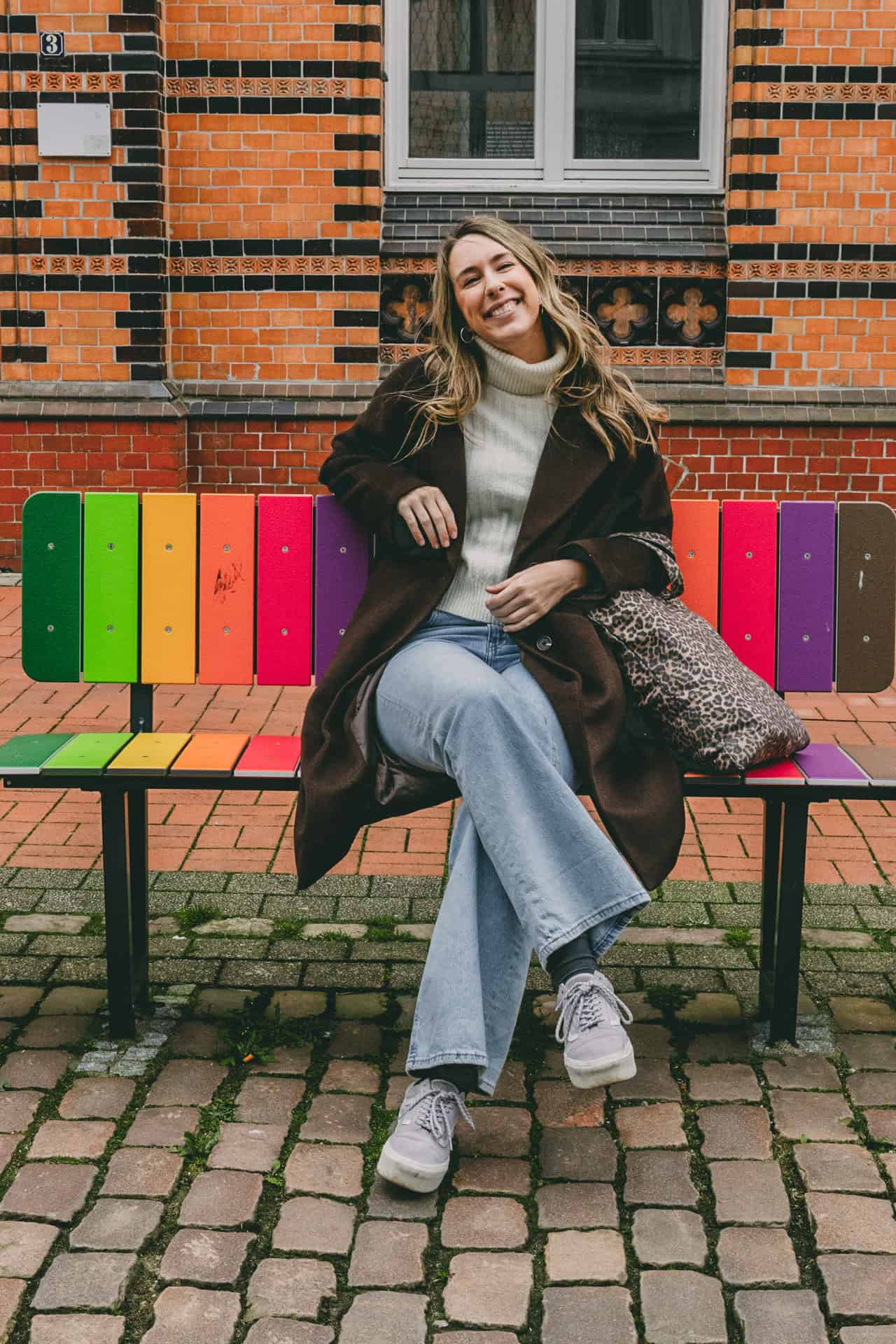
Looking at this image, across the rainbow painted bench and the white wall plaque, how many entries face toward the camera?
2

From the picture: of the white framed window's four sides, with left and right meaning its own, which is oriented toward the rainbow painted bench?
front

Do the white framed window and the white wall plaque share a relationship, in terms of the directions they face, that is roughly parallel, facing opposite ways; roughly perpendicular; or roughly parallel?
roughly parallel

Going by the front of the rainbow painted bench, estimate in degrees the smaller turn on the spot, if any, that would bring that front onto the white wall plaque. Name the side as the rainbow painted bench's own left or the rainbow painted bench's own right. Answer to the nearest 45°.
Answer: approximately 180°

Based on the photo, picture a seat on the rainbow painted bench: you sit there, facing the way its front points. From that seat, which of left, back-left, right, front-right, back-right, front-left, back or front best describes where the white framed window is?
back

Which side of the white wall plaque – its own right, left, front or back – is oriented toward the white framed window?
left

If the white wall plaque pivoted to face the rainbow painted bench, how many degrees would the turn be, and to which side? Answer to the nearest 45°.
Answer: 0° — it already faces it

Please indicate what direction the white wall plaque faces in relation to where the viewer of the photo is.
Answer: facing the viewer

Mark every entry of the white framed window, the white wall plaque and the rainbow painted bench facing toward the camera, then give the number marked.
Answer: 3

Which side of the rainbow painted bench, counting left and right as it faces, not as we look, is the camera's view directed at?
front
